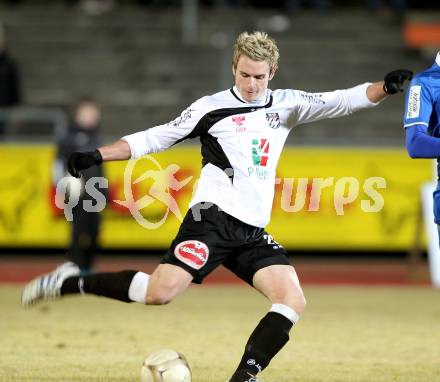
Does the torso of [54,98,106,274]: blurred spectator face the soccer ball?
yes

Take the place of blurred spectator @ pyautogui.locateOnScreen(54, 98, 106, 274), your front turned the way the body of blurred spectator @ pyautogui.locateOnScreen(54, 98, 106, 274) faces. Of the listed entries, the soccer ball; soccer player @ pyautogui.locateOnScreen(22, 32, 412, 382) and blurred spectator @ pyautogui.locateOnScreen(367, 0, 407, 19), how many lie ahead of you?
2

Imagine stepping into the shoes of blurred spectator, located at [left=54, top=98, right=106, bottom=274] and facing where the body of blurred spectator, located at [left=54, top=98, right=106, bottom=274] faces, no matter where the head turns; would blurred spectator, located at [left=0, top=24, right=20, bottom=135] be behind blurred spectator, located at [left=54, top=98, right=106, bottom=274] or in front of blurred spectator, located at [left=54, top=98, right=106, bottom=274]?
behind

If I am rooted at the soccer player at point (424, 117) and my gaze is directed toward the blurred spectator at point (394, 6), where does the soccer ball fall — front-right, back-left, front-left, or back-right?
back-left
